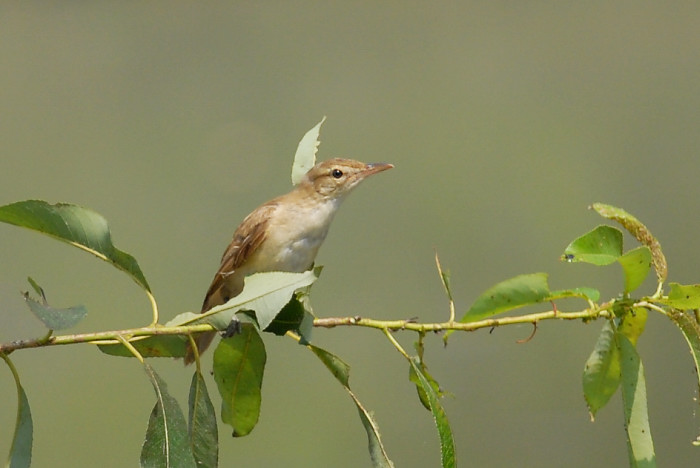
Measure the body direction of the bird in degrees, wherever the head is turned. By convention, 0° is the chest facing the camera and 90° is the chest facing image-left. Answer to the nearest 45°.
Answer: approximately 270°
